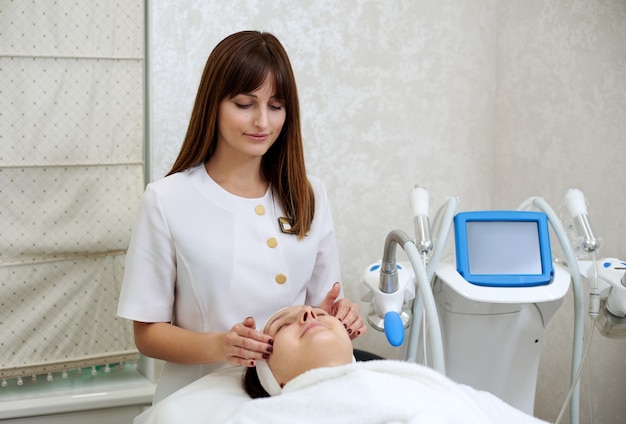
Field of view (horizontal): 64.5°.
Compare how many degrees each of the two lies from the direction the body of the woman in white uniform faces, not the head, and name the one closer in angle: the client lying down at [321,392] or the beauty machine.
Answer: the client lying down

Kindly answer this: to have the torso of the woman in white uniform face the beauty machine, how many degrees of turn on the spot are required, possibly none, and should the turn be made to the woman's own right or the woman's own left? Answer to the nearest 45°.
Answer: approximately 45° to the woman's own left

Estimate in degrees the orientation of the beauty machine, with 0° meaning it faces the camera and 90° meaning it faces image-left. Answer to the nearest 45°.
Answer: approximately 0°

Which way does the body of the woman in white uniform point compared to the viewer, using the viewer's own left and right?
facing the viewer and to the right of the viewer

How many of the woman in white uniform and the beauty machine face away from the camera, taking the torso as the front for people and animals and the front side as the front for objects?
0

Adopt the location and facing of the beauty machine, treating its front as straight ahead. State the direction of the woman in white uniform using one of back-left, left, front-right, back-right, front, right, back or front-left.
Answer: front-right

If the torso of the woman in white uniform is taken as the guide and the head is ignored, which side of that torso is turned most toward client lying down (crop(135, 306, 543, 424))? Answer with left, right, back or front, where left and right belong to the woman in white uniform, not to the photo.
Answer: front
